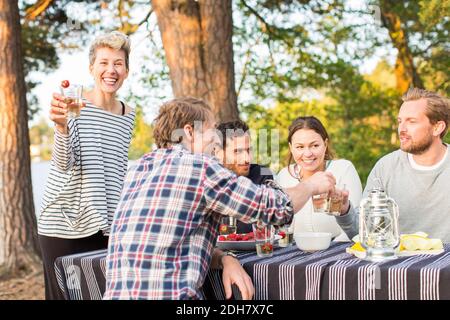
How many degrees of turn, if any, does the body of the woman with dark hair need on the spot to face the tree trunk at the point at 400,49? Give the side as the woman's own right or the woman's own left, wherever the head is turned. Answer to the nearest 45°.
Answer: approximately 180°

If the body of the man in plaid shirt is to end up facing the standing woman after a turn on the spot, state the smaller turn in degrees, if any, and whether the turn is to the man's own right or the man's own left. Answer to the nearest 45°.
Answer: approximately 90° to the man's own left

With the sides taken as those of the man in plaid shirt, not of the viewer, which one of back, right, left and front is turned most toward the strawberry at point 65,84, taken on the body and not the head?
left

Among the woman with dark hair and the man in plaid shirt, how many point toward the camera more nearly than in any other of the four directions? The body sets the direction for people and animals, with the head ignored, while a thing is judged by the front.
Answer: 1

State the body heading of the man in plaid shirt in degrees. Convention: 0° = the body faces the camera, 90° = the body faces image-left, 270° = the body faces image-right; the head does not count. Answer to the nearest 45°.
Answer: approximately 225°

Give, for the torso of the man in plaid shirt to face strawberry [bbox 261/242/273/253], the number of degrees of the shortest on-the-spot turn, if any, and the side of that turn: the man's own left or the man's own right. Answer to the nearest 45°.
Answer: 0° — they already face it

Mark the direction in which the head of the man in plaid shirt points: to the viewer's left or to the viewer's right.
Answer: to the viewer's right

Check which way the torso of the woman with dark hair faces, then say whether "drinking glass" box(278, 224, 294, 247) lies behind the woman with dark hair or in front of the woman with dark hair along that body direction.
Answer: in front

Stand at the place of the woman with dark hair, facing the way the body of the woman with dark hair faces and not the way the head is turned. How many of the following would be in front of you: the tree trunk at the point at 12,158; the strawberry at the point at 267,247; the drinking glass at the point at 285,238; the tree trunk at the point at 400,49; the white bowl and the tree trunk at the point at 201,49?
3

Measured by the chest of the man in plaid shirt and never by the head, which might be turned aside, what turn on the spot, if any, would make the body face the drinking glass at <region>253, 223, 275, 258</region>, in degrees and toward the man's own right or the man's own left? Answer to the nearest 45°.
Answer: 0° — they already face it

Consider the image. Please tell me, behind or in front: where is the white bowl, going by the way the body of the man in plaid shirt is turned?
in front

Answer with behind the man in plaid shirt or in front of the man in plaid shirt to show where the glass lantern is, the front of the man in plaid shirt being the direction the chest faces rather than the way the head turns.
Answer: in front

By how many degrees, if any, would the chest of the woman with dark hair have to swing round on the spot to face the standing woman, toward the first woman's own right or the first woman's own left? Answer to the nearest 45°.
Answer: approximately 90° to the first woman's own right

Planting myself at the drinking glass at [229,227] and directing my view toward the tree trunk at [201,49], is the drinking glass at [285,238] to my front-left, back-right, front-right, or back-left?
back-right

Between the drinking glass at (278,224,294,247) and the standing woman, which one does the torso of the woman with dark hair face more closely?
the drinking glass

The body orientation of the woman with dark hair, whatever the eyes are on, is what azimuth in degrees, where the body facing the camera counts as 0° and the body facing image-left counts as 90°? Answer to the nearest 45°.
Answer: approximately 0°
